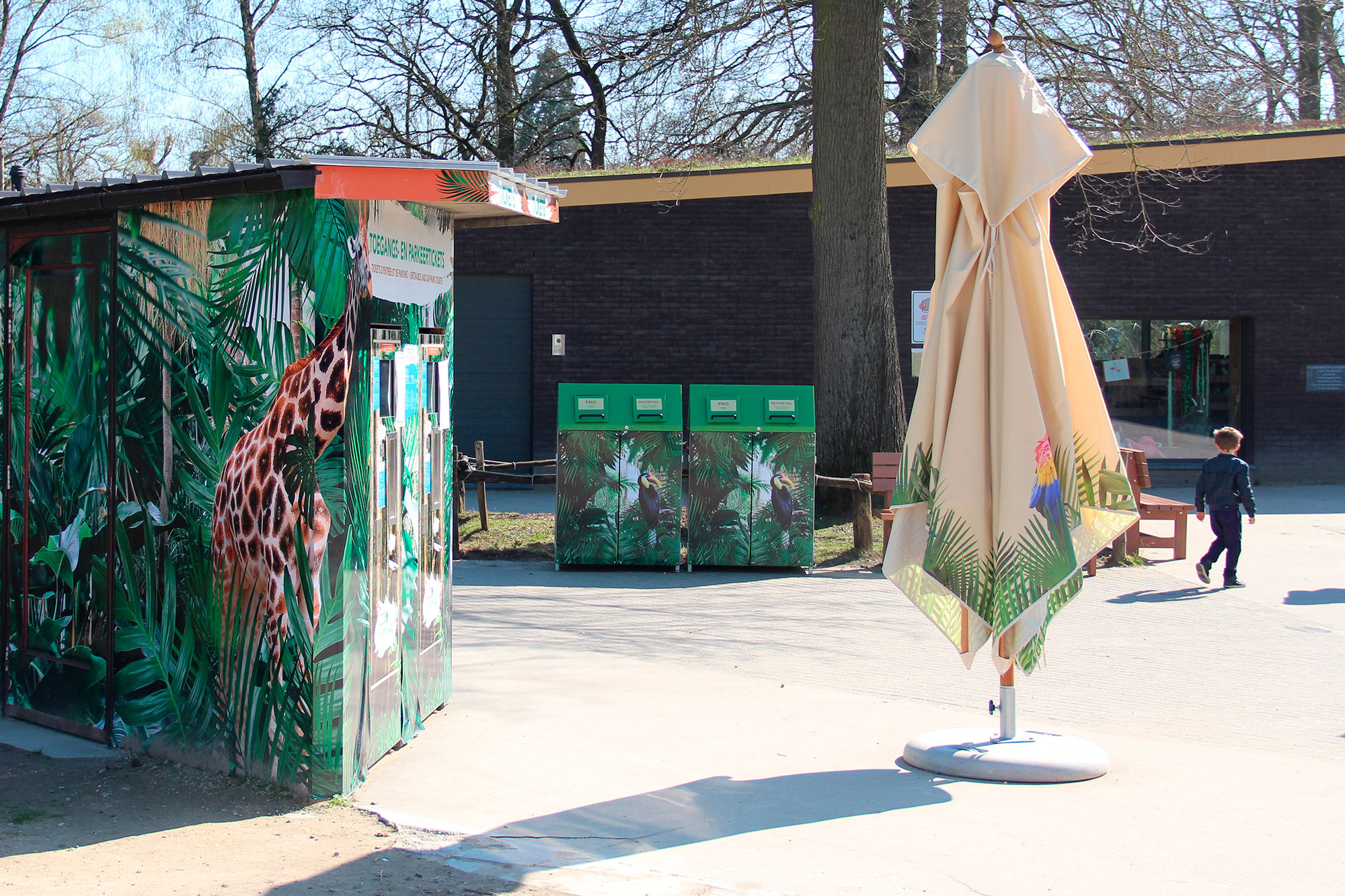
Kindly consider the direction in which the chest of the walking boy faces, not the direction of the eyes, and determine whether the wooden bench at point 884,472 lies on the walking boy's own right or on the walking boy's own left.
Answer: on the walking boy's own left

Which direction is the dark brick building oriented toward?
toward the camera

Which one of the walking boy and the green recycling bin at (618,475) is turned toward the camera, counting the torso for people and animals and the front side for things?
the green recycling bin

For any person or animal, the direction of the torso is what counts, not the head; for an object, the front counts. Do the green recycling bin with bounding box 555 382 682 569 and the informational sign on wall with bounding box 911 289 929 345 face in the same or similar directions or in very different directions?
same or similar directions

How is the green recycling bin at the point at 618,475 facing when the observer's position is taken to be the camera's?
facing the viewer

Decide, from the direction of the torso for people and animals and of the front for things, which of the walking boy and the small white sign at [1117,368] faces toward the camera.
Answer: the small white sign

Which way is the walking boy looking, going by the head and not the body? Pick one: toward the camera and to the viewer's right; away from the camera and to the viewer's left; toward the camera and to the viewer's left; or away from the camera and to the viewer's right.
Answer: away from the camera and to the viewer's right

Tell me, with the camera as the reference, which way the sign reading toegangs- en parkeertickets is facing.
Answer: facing the viewer and to the right of the viewer

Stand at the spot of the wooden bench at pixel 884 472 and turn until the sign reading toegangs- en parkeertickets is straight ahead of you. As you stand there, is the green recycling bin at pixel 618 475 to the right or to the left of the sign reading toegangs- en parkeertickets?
right

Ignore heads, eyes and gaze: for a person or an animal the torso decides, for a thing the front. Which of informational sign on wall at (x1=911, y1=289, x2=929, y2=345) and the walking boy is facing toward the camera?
the informational sign on wall

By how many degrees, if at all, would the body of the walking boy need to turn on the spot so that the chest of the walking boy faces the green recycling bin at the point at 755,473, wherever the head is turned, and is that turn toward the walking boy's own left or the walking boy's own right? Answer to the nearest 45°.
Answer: approximately 135° to the walking boy's own left

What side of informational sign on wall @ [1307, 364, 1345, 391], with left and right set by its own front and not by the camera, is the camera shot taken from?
front

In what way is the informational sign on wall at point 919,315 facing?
toward the camera

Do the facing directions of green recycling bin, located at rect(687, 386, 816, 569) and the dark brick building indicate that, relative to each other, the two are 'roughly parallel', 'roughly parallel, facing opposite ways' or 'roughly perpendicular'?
roughly parallel
